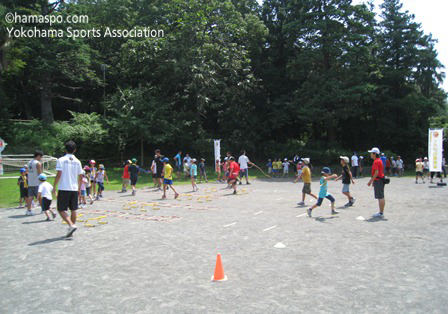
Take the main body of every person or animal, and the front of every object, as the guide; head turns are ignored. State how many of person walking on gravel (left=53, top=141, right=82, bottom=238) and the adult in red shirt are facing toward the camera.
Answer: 0

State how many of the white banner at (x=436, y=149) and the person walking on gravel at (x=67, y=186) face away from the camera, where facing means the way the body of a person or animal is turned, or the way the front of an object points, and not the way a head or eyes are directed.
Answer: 1

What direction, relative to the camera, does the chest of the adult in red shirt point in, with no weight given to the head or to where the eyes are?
to the viewer's left

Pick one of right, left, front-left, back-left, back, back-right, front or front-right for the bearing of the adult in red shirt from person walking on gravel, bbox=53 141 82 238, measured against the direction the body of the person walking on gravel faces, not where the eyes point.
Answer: right

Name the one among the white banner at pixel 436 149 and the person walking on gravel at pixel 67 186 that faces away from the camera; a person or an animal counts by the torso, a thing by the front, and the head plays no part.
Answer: the person walking on gravel

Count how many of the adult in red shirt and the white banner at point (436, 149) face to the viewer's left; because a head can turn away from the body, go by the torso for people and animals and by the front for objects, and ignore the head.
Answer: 1

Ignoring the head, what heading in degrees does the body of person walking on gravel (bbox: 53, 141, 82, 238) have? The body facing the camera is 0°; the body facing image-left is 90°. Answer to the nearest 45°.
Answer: approximately 180°

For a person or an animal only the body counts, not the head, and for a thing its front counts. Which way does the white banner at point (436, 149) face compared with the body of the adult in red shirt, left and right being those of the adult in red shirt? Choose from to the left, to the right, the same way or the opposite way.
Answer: to the left

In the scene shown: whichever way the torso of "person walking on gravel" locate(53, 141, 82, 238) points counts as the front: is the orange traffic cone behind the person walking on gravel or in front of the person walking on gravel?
behind
